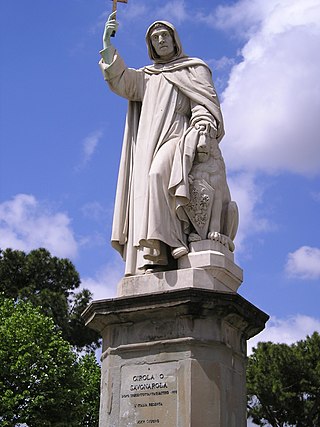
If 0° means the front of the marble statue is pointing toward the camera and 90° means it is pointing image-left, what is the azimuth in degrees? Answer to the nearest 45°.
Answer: approximately 0°

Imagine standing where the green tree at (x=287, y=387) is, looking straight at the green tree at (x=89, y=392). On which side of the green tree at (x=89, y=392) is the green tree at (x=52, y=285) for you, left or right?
right

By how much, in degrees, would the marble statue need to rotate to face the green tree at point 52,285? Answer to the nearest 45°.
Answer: approximately 180°

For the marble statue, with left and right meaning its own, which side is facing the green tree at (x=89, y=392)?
back

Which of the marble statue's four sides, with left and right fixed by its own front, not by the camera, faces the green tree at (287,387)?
back

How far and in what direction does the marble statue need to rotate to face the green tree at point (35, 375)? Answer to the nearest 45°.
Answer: approximately 180°
